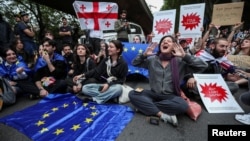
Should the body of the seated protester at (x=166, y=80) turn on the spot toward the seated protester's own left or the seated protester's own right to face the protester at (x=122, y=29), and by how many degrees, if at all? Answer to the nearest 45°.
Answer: approximately 135° to the seated protester's own right

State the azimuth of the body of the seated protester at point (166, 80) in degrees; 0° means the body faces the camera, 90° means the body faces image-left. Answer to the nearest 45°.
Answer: approximately 0°

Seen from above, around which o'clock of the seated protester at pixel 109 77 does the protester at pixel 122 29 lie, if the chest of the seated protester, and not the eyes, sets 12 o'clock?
The protester is roughly at 5 o'clock from the seated protester.

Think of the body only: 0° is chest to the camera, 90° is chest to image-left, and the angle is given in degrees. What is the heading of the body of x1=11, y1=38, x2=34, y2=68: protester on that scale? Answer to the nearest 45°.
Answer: approximately 315°
